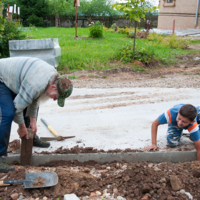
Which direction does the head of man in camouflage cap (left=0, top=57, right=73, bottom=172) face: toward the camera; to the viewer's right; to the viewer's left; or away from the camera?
to the viewer's right

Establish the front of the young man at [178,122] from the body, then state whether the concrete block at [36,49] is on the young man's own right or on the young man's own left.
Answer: on the young man's own right

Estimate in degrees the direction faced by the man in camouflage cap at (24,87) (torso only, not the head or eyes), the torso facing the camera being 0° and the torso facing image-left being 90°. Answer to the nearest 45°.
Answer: approximately 270°

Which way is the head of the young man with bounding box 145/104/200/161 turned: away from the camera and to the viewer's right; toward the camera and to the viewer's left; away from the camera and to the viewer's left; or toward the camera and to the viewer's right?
toward the camera and to the viewer's left

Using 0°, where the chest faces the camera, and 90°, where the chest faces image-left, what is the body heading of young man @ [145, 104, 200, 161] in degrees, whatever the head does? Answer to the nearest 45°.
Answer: approximately 45°

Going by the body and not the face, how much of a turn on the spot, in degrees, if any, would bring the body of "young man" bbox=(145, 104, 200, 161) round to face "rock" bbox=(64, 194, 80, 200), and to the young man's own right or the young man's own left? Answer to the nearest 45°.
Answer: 0° — they already face it

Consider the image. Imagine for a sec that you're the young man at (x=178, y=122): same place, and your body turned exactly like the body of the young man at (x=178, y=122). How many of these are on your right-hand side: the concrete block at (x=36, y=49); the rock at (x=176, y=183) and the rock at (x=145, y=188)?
1

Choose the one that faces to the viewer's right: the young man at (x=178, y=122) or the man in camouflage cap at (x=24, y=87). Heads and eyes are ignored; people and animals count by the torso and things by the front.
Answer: the man in camouflage cap at (x=24, y=87)

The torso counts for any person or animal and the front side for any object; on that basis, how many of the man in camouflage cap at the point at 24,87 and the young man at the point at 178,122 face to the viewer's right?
1

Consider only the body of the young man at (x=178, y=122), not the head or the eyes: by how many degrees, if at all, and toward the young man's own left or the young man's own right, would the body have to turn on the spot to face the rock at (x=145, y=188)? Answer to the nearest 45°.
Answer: approximately 45° to the young man's own left

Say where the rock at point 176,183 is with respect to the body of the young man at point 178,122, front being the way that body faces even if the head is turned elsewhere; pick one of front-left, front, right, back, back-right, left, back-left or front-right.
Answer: front-left

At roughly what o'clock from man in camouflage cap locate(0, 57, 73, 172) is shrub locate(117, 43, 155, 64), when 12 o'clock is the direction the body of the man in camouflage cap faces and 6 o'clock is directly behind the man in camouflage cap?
The shrub is roughly at 10 o'clock from the man in camouflage cap.

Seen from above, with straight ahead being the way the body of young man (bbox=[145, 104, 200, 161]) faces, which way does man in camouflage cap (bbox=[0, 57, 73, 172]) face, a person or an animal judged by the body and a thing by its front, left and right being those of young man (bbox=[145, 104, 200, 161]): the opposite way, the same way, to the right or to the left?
the opposite way
